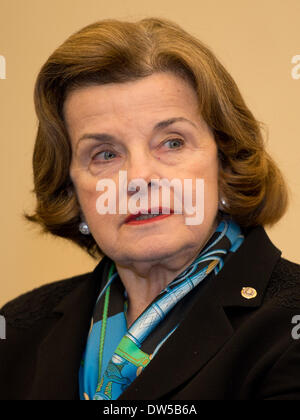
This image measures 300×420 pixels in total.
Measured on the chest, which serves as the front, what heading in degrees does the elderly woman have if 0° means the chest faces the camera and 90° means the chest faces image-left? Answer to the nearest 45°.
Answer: approximately 45°
